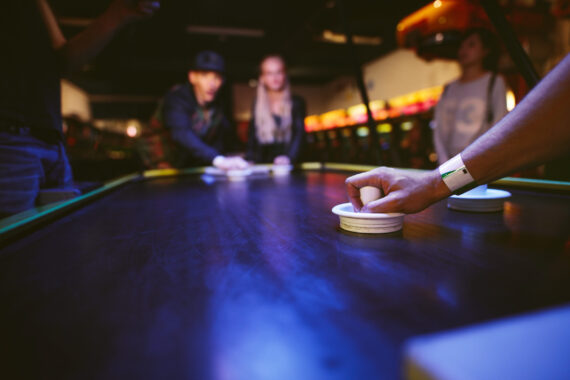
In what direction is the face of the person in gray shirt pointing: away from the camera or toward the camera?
toward the camera

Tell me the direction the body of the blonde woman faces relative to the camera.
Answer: toward the camera

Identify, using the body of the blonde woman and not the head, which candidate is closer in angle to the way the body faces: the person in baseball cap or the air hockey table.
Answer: the air hockey table

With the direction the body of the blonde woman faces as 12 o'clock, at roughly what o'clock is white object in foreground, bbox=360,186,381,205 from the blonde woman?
The white object in foreground is roughly at 12 o'clock from the blonde woman.

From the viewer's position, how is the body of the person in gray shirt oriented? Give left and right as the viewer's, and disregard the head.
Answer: facing the viewer and to the left of the viewer

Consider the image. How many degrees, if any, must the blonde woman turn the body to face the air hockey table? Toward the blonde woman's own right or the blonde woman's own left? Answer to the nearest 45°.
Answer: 0° — they already face it

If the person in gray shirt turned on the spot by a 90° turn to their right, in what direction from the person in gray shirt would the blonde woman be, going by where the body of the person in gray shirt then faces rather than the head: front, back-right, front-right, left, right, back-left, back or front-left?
front-left

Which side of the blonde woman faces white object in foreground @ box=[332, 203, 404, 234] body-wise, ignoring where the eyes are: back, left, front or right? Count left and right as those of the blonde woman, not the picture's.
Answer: front

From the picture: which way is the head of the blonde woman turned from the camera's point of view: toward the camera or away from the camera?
toward the camera
